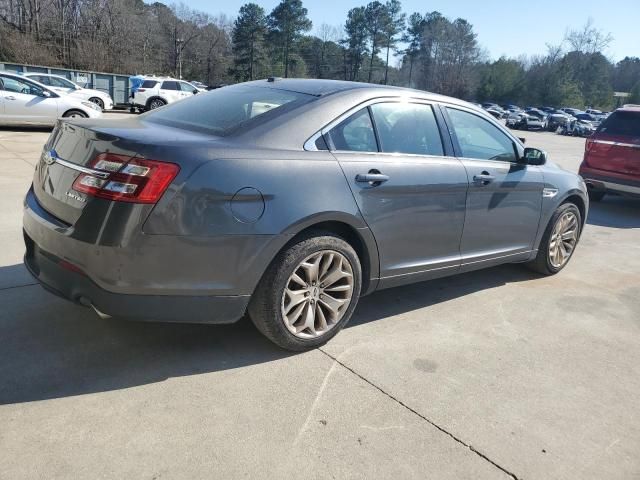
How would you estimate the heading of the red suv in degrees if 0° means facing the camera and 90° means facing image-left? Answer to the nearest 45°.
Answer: approximately 225°

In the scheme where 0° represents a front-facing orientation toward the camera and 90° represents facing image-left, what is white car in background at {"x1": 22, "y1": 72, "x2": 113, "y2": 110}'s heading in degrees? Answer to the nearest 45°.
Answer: approximately 270°

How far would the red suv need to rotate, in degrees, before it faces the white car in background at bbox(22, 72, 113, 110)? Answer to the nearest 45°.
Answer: approximately 135° to its left

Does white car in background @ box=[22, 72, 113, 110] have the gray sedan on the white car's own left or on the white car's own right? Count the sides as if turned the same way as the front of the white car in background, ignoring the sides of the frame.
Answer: on the white car's own right

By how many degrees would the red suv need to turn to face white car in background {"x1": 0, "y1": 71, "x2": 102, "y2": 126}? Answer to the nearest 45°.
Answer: approximately 135° to its left

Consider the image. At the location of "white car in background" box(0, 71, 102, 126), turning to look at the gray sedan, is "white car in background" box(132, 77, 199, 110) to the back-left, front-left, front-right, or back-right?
back-left

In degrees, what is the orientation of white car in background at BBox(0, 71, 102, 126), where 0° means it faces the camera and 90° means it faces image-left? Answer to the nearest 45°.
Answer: approximately 270°

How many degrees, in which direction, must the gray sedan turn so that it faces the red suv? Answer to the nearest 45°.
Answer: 0° — it already faces it

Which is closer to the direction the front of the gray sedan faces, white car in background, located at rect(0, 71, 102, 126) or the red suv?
the red suv

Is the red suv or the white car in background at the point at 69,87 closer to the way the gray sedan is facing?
the red suv

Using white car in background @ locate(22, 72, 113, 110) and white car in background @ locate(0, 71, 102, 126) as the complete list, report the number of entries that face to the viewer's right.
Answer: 2

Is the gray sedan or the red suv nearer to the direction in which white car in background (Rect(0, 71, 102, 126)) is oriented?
the red suv

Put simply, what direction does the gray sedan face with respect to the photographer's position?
facing away from the viewer and to the right of the viewer
